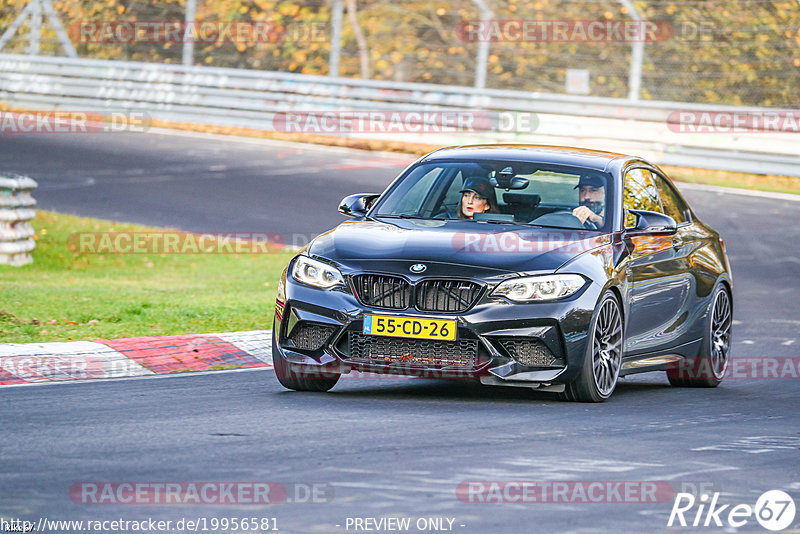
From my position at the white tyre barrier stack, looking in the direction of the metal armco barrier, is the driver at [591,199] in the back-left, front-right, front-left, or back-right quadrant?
back-right

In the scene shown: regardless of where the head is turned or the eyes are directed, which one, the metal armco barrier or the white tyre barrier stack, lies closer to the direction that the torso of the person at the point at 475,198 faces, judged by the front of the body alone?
the white tyre barrier stack

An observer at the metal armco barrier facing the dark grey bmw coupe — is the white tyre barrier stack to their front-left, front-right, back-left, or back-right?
front-right

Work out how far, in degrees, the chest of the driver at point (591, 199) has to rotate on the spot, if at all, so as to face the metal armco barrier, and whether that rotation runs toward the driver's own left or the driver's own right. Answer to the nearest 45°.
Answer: approximately 135° to the driver's own right

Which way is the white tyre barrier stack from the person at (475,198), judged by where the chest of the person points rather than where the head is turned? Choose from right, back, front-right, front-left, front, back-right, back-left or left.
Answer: right

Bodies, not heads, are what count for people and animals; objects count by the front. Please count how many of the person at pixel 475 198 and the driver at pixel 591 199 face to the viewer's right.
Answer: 0

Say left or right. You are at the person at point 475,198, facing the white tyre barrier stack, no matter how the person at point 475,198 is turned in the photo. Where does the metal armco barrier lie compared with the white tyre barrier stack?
right

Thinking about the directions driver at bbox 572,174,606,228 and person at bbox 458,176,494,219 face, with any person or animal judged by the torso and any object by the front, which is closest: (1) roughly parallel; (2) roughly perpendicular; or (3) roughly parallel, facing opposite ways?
roughly parallel

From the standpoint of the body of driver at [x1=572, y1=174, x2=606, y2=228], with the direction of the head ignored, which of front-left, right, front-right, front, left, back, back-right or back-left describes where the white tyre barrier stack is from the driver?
right

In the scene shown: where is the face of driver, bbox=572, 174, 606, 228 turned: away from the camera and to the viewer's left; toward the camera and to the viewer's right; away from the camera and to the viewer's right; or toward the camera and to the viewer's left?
toward the camera and to the viewer's left

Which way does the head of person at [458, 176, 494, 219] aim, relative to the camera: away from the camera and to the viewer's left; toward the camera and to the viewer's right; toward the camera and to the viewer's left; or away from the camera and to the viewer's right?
toward the camera and to the viewer's left

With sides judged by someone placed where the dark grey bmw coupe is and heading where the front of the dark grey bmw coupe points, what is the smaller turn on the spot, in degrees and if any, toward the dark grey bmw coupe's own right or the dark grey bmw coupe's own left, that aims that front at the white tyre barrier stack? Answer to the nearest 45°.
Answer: approximately 90° to the dark grey bmw coupe's own right

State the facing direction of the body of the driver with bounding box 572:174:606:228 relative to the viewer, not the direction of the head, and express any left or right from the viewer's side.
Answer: facing the viewer and to the left of the viewer

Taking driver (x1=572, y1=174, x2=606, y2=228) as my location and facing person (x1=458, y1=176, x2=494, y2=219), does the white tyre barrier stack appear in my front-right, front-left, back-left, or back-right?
front-right
